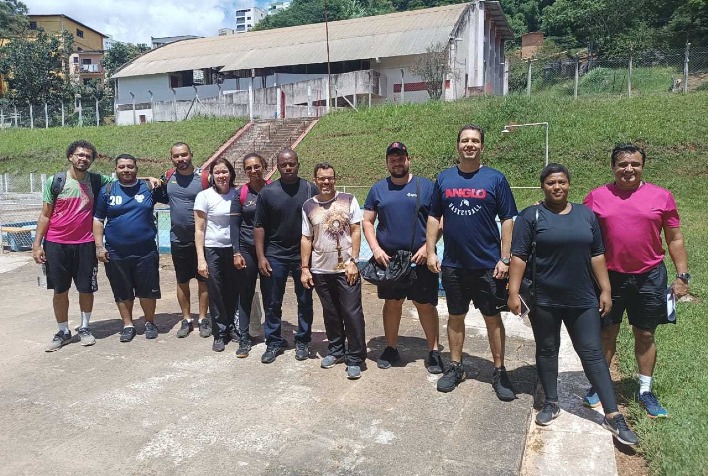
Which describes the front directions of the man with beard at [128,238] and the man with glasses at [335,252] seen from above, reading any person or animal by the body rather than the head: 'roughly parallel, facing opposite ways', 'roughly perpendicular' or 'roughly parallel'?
roughly parallel

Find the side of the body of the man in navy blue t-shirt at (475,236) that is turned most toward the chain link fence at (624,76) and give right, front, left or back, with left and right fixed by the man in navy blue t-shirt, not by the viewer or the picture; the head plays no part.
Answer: back

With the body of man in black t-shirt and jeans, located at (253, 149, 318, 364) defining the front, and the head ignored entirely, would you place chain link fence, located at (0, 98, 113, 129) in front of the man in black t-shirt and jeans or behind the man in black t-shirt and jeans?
behind

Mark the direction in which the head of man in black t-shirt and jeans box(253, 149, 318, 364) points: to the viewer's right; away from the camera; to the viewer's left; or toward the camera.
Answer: toward the camera

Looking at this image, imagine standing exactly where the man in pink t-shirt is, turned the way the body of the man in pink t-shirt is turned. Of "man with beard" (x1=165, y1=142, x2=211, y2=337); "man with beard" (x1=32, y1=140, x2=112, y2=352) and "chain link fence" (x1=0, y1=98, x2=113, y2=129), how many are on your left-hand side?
0

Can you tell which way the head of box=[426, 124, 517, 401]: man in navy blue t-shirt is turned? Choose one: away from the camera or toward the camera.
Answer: toward the camera

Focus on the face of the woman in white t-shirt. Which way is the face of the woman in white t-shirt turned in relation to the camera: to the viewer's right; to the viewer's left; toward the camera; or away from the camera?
toward the camera

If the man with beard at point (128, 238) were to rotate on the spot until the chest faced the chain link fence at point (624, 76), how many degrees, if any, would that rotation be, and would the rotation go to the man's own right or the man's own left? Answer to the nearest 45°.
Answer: approximately 135° to the man's own left

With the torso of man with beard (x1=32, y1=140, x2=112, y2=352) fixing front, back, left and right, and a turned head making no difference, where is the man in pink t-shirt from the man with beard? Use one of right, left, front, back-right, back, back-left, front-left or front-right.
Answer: front-left

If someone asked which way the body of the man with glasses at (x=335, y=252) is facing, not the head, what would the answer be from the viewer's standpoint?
toward the camera

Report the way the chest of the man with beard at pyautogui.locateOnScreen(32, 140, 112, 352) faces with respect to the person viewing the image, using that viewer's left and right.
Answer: facing the viewer

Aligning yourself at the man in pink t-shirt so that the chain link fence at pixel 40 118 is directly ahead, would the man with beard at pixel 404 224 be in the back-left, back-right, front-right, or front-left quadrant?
front-left

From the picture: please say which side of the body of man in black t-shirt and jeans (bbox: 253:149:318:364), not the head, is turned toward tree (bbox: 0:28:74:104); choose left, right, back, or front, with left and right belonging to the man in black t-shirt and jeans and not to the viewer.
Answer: back

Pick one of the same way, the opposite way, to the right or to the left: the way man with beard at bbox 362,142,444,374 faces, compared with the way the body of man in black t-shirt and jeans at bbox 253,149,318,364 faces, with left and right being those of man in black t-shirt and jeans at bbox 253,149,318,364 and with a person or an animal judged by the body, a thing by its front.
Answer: the same way

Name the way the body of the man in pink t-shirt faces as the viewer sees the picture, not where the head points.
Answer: toward the camera

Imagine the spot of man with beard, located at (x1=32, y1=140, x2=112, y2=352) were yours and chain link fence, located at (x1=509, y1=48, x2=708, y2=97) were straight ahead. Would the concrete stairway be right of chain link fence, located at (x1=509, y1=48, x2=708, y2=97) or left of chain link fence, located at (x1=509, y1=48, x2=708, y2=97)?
left
